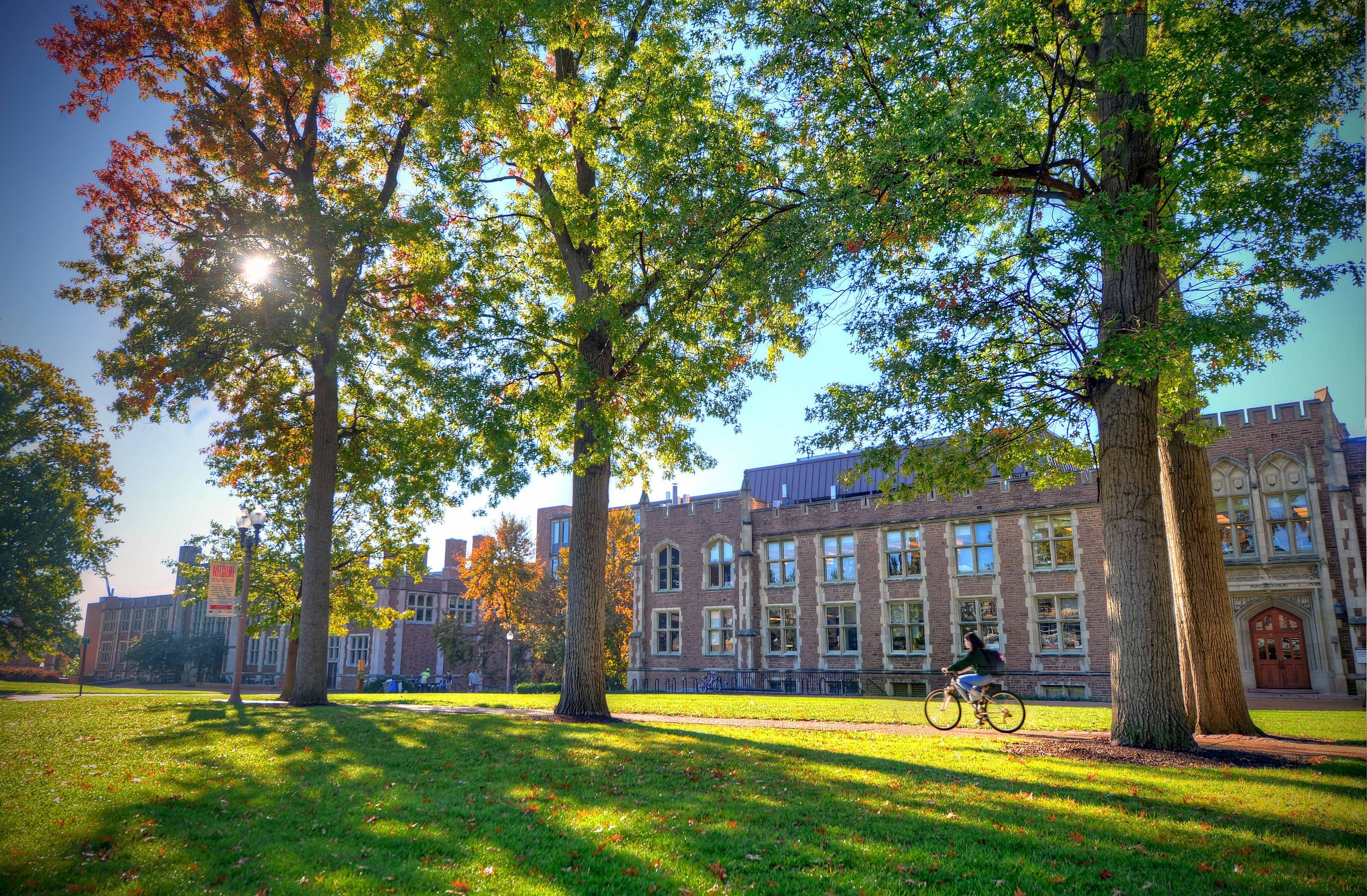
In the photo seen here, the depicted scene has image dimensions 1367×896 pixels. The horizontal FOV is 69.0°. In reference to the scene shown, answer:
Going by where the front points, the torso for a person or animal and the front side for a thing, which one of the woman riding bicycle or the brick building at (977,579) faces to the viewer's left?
the woman riding bicycle

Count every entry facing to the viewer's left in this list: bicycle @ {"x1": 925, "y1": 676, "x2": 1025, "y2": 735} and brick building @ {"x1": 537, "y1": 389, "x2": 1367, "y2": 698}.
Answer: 1

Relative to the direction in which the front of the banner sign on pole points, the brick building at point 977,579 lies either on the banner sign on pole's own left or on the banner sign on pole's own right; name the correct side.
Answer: on the banner sign on pole's own left

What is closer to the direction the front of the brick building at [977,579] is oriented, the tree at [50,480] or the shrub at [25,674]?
the tree

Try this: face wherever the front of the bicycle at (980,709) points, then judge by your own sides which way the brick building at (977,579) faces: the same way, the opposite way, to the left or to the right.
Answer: to the left

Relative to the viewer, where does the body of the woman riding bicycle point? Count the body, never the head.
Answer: to the viewer's left

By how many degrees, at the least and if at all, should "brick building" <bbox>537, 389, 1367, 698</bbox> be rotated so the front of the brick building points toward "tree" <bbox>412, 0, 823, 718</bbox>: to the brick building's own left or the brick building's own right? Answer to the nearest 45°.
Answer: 0° — it already faces it

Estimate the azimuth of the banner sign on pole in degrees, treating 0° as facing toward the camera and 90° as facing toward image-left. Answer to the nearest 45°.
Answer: approximately 0°

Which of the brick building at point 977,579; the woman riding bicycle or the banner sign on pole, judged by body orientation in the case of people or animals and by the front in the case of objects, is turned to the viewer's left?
the woman riding bicycle

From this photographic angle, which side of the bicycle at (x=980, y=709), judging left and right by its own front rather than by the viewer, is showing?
left

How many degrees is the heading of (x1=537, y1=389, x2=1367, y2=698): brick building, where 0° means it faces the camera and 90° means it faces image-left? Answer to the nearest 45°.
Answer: approximately 0°
